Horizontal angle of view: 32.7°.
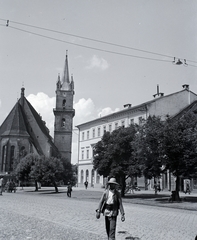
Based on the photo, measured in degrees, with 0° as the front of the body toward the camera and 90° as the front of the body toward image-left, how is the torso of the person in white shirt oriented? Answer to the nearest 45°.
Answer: approximately 0°

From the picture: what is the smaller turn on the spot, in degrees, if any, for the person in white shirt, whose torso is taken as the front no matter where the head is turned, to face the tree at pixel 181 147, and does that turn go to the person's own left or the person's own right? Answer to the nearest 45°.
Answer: approximately 180°

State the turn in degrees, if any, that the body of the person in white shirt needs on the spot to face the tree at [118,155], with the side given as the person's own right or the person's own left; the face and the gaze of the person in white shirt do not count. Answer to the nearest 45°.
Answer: approximately 180°

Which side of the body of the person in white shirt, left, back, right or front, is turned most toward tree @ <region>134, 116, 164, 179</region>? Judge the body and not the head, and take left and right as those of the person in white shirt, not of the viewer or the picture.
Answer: back
